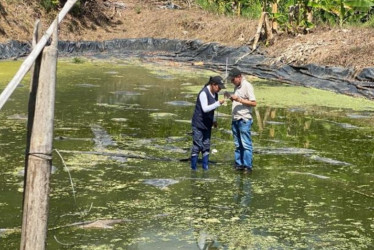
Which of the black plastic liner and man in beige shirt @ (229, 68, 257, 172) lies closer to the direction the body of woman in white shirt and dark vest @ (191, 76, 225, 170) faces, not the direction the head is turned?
the man in beige shirt

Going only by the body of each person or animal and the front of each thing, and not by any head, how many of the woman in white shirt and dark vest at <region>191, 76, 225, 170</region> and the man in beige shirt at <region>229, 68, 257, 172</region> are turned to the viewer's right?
1

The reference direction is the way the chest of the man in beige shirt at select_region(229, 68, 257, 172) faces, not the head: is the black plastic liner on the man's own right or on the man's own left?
on the man's own right

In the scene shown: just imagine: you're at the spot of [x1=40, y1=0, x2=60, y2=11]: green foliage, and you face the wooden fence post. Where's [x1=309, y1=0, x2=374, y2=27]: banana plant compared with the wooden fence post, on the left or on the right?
left

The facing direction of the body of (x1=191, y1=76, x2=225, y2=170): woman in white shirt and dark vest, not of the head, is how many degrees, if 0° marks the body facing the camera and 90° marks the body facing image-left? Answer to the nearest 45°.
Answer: approximately 270°

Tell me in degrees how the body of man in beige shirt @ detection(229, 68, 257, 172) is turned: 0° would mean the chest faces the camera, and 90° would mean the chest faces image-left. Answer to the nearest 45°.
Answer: approximately 45°

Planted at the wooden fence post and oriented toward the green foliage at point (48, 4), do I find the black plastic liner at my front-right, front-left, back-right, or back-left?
front-right

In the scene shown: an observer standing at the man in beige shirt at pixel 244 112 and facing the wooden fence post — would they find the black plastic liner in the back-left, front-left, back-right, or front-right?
back-right

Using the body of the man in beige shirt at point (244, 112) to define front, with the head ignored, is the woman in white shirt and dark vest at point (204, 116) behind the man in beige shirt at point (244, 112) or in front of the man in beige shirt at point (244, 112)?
in front

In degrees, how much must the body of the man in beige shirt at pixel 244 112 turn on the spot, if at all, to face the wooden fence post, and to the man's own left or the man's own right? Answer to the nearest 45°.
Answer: approximately 45° to the man's own left

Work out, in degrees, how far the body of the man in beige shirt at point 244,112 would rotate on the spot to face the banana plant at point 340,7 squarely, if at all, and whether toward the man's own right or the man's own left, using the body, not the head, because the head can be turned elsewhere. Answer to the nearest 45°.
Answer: approximately 135° to the man's own right
